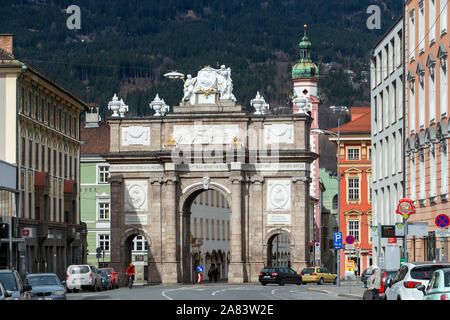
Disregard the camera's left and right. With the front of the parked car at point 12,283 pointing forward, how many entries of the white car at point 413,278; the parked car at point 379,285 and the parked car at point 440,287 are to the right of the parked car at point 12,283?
0

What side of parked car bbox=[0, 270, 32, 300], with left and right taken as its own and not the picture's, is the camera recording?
front

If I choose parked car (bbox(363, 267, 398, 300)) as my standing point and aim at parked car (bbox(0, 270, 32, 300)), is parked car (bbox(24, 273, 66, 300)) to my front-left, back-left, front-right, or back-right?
front-right

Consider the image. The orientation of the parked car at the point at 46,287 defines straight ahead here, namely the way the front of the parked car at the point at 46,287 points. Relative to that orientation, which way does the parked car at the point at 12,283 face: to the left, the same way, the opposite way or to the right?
the same way

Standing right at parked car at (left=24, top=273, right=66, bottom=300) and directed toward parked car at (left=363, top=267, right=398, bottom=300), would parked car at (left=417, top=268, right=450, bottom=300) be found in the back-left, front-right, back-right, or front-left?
front-right

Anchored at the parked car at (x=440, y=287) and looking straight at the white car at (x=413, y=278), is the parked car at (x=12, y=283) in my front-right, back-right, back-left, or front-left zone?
front-left

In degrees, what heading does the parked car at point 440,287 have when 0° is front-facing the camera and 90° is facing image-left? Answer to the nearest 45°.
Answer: approximately 135°

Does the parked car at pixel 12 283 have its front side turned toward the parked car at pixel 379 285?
no

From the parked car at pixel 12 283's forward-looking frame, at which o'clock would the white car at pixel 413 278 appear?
The white car is roughly at 10 o'clock from the parked car.

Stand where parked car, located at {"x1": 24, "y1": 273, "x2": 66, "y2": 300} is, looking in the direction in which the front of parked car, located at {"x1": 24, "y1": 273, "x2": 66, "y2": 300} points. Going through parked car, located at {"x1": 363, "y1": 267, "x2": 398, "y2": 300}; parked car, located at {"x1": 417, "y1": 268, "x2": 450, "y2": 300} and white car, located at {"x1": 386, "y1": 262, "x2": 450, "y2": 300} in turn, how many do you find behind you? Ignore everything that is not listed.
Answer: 0

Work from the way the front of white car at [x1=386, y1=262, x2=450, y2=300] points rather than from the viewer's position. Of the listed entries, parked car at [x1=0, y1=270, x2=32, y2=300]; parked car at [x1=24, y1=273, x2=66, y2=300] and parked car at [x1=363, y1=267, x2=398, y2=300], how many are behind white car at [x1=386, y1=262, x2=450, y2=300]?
0

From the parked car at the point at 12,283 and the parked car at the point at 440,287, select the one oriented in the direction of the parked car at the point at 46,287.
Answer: the parked car at the point at 440,287

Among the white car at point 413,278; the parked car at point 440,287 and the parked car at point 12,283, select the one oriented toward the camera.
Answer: the parked car at point 12,283

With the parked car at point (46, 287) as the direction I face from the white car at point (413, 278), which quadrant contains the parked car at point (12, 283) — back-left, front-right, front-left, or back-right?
front-left
